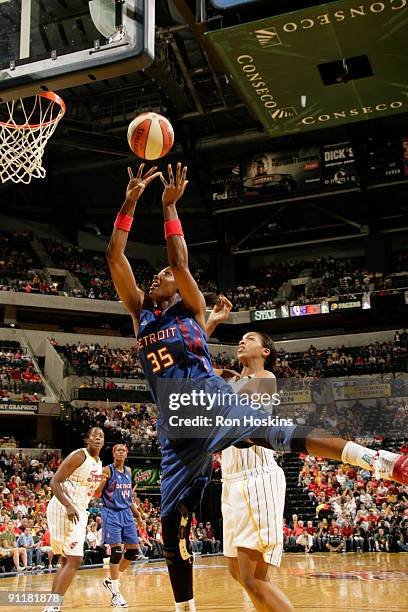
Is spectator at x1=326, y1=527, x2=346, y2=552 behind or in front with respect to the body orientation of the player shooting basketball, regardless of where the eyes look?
behind

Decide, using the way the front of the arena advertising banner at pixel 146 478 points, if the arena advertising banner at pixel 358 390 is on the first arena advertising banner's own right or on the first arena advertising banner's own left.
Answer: on the first arena advertising banner's own left

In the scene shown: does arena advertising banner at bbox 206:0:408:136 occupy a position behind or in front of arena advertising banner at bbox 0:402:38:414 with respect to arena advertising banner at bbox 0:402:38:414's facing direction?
in front

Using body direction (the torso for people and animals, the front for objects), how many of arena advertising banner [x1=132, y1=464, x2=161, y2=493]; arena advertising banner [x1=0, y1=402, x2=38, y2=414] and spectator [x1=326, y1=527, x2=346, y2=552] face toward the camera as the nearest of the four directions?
3

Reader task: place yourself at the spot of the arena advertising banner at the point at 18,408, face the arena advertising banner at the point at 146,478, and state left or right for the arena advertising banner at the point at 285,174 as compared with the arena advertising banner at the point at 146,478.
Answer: left

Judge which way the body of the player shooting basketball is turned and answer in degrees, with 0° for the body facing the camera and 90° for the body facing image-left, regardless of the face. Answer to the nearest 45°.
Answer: approximately 45°

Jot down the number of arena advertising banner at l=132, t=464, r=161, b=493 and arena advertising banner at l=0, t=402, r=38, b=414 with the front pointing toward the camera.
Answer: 2

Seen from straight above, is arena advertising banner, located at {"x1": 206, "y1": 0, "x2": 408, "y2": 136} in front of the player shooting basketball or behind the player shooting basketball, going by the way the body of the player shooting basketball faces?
behind
